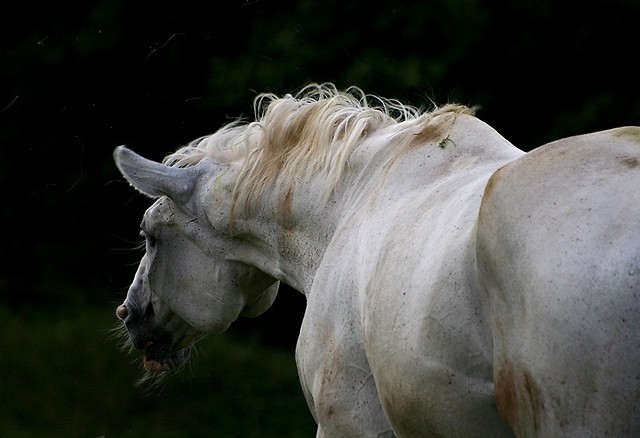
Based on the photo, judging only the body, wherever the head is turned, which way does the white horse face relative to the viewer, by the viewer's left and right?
facing away from the viewer and to the left of the viewer
